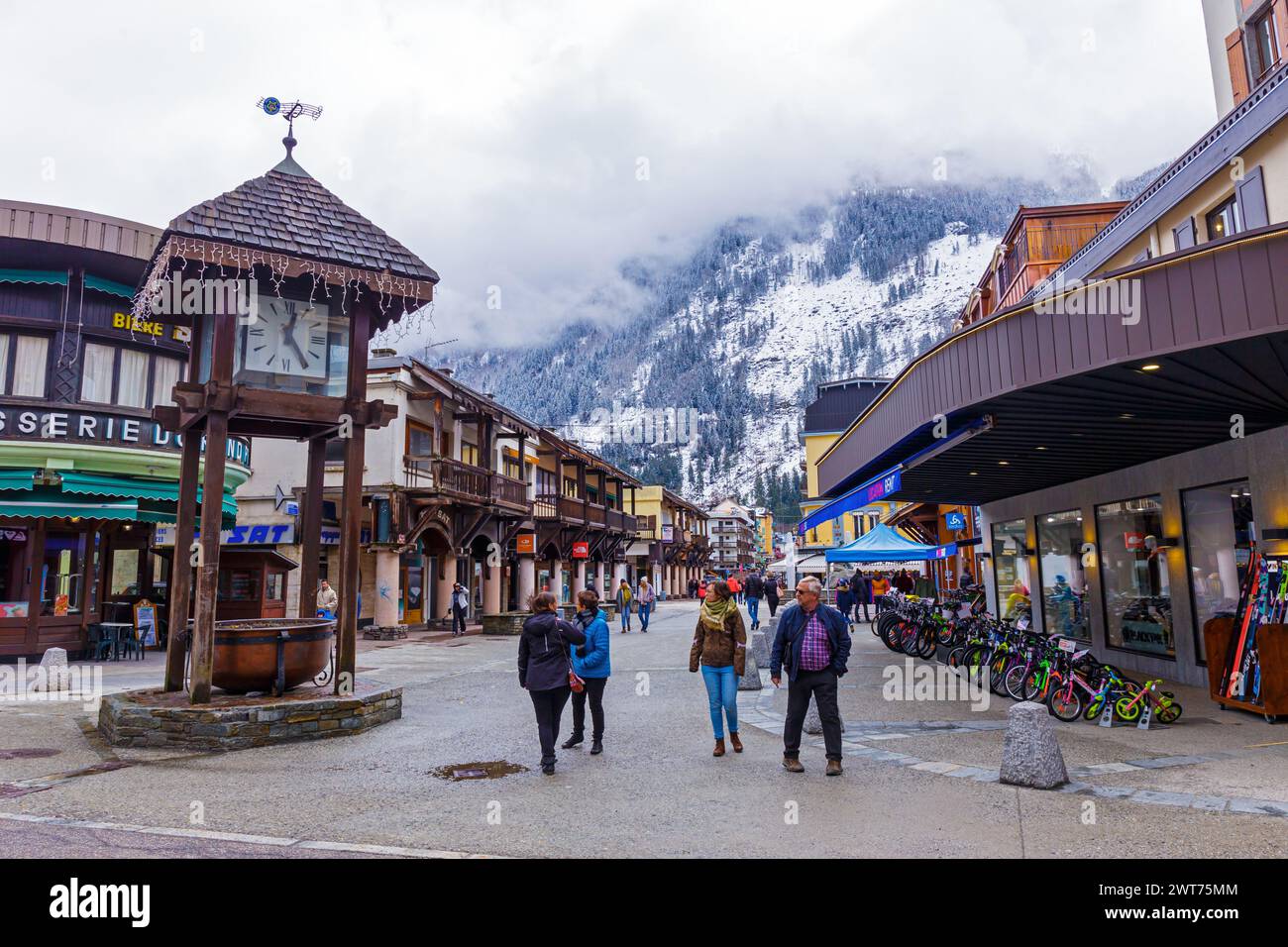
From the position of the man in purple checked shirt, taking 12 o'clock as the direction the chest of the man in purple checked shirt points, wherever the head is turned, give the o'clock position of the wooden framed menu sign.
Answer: The wooden framed menu sign is roughly at 4 o'clock from the man in purple checked shirt.

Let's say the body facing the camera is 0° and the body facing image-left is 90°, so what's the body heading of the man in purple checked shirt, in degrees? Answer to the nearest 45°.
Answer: approximately 0°

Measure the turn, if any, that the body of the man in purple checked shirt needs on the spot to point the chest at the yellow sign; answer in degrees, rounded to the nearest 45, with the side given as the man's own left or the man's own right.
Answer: approximately 135° to the man's own right

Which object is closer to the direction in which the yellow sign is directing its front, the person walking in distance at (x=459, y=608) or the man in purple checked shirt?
the man in purple checked shirt

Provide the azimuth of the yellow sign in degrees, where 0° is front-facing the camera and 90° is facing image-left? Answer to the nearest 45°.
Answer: approximately 315°

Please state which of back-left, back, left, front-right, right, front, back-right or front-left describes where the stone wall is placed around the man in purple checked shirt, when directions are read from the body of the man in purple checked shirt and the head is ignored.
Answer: right

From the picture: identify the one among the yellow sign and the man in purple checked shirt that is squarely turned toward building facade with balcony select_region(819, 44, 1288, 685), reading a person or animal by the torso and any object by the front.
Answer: the yellow sign

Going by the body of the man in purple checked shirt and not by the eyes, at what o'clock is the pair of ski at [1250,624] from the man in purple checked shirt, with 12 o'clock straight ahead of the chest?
The pair of ski is roughly at 8 o'clock from the man in purple checked shirt.

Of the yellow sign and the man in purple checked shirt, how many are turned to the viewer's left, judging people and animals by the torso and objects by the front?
0
